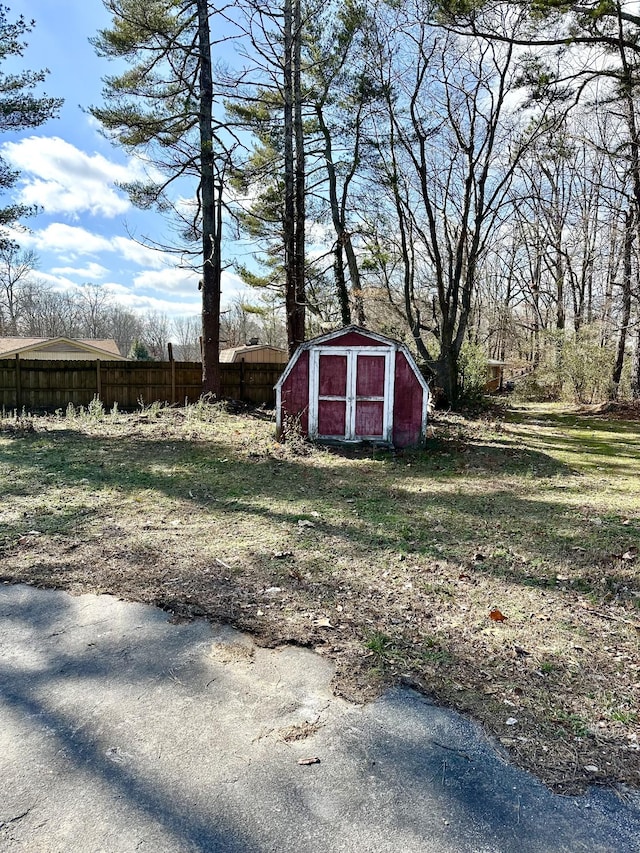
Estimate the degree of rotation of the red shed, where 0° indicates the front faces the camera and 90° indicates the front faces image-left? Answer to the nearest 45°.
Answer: approximately 0°

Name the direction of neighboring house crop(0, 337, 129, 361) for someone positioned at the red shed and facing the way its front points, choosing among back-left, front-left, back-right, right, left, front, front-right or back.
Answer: back-right

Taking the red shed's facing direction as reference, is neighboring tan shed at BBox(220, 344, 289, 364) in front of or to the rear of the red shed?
to the rear

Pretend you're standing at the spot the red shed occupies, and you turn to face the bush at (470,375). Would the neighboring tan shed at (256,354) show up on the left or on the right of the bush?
left

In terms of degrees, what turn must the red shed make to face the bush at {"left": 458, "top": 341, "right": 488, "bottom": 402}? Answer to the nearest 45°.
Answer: approximately 135° to its left
